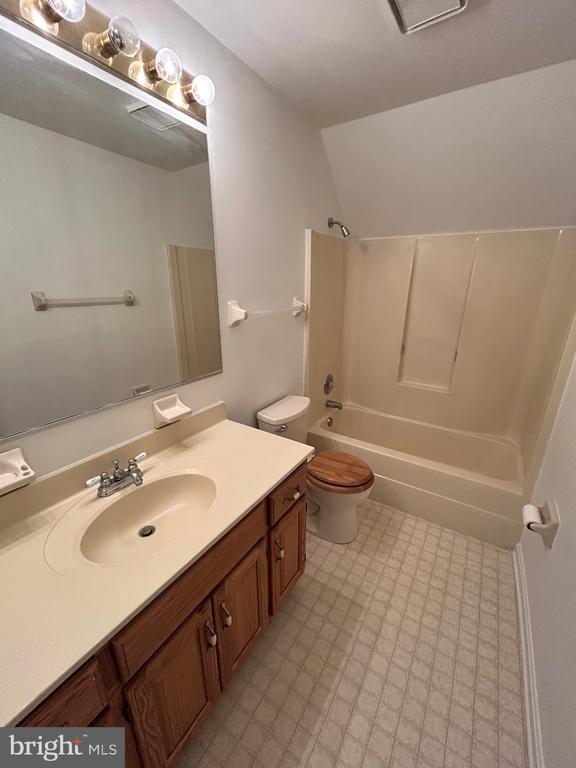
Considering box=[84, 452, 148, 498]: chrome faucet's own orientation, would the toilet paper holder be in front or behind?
in front

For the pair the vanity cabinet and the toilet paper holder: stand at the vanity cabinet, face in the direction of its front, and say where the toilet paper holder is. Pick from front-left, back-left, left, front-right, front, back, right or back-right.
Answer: front-left

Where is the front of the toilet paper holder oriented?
to the viewer's left

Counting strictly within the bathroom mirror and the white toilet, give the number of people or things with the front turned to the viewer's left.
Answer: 0

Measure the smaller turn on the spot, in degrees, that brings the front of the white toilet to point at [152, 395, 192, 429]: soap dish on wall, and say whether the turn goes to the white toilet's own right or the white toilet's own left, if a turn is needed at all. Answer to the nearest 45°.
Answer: approximately 90° to the white toilet's own right

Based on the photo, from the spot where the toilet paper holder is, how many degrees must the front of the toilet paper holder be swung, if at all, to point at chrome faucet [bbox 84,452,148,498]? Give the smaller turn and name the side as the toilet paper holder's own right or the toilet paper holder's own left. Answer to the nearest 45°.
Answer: approximately 45° to the toilet paper holder's own left
